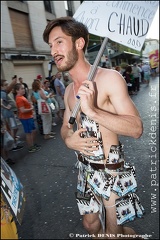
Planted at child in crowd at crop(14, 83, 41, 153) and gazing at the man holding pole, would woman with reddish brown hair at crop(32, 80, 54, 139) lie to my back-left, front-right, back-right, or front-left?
back-left

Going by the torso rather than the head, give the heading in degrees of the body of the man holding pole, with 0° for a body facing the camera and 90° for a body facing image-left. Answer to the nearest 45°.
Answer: approximately 45°

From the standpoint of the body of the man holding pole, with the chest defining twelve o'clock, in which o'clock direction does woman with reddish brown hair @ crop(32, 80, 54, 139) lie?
The woman with reddish brown hair is roughly at 4 o'clock from the man holding pole.
